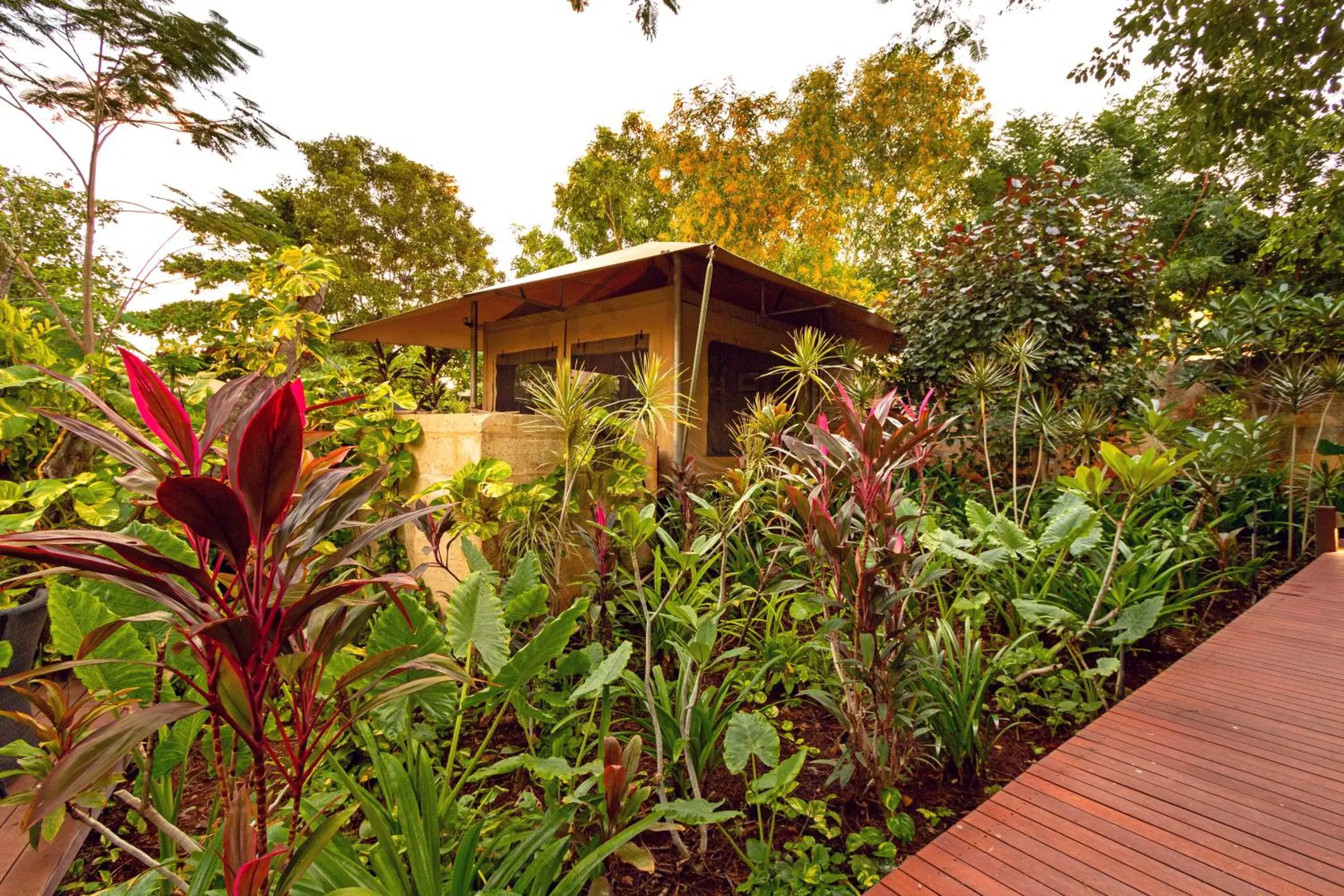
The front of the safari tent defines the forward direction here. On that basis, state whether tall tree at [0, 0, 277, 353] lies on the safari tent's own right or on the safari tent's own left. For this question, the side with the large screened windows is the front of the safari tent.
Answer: on the safari tent's own right

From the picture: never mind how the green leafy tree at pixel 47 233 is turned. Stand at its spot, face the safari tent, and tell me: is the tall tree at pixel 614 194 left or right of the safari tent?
left

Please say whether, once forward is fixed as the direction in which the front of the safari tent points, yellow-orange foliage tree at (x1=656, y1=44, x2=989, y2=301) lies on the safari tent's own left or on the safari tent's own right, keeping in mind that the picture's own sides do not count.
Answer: on the safari tent's own left

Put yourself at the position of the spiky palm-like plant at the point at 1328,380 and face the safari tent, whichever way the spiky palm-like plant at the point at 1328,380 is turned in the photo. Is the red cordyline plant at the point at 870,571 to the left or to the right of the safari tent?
left

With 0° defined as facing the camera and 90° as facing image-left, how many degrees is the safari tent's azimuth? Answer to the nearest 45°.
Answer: approximately 45°

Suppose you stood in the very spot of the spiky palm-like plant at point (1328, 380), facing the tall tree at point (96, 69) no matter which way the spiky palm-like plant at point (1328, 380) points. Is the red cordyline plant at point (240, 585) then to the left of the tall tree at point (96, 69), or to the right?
left

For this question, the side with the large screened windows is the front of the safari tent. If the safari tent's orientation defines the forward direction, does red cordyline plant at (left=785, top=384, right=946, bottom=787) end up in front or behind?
in front
